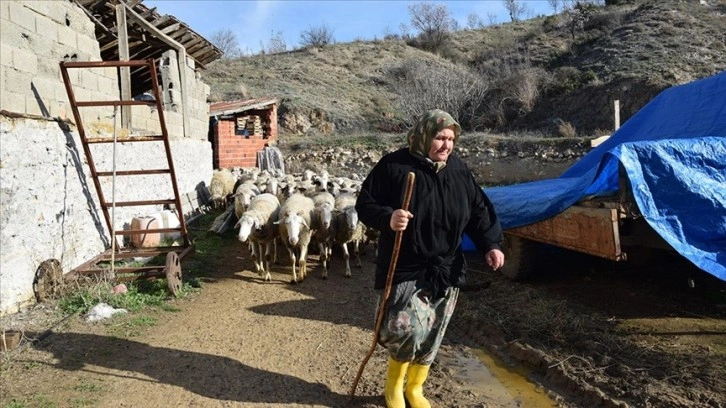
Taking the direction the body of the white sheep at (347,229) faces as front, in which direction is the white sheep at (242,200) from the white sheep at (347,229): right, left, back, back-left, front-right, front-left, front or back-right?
back-right

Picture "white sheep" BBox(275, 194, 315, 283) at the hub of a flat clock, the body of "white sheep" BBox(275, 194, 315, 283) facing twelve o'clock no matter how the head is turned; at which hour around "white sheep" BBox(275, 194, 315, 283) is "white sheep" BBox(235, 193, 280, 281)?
"white sheep" BBox(235, 193, 280, 281) is roughly at 4 o'clock from "white sheep" BBox(275, 194, 315, 283).

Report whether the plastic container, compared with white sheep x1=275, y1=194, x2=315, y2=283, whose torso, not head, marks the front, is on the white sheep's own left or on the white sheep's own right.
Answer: on the white sheep's own right

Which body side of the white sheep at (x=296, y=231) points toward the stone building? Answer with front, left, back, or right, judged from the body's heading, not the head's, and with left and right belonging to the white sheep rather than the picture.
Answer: right

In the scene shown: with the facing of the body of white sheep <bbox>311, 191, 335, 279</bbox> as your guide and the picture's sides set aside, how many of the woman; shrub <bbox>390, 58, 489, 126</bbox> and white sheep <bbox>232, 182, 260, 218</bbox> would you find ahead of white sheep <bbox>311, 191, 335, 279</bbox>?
1

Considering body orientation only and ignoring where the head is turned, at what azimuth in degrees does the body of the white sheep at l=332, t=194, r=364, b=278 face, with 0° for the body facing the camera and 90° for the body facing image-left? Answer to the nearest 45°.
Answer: approximately 0°

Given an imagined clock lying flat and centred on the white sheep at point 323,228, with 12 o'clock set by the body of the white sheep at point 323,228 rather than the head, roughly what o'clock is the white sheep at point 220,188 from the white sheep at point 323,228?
the white sheep at point 220,188 is roughly at 5 o'clock from the white sheep at point 323,228.

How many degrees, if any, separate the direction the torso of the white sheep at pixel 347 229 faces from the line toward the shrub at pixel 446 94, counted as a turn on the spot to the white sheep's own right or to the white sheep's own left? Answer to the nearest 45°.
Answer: approximately 180°

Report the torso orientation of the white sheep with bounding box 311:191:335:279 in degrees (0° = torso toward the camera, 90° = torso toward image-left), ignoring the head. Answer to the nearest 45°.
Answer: approximately 0°
